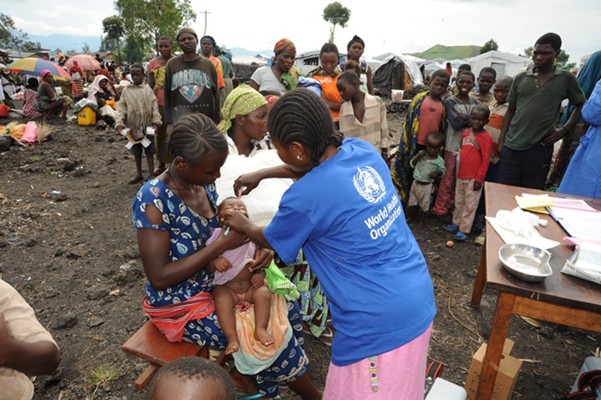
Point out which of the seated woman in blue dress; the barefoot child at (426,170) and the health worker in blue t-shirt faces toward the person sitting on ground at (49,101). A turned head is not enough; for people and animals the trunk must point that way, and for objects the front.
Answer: the health worker in blue t-shirt

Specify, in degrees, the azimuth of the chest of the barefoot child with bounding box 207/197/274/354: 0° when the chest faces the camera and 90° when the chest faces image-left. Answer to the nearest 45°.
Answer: approximately 0°

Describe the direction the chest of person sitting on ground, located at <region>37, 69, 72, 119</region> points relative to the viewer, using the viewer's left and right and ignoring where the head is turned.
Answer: facing to the right of the viewer
